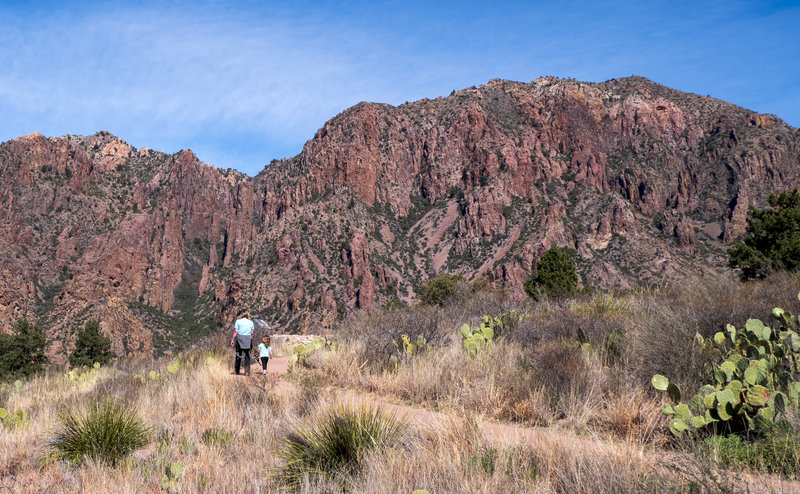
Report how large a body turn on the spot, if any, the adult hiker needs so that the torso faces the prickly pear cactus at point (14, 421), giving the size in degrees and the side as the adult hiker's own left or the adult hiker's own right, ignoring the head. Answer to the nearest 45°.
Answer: approximately 135° to the adult hiker's own left

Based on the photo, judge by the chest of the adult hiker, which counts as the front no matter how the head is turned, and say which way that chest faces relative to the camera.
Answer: away from the camera

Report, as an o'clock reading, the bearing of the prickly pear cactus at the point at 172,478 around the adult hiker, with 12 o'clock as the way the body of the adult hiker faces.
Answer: The prickly pear cactus is roughly at 6 o'clock from the adult hiker.

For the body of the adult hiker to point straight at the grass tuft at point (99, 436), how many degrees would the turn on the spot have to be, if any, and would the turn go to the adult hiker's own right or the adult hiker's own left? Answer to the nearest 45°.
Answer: approximately 180°

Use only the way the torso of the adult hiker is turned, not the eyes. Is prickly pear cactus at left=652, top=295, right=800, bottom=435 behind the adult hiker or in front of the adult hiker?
behind

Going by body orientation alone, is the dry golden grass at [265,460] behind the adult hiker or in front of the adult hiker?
behind

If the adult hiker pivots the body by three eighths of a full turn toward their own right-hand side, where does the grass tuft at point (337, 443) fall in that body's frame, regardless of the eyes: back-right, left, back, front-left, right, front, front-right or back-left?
front-right
